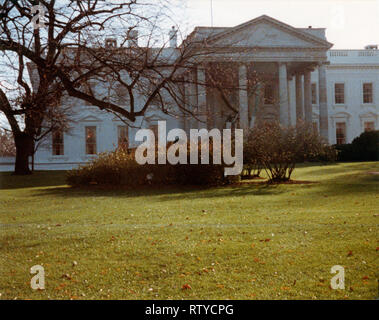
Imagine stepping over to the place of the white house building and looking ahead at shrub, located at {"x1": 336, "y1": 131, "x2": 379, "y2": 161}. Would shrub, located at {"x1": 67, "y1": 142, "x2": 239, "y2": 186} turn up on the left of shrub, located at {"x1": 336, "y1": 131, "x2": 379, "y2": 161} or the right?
right

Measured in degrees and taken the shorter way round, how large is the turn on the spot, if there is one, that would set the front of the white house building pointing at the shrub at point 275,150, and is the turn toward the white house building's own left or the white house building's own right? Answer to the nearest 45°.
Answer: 0° — it already faces it

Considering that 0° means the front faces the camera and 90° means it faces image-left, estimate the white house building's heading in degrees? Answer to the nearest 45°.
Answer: approximately 0°
